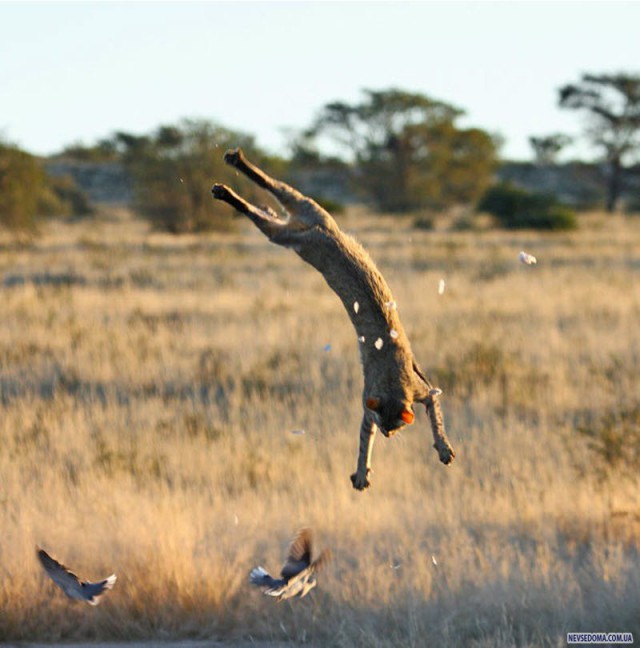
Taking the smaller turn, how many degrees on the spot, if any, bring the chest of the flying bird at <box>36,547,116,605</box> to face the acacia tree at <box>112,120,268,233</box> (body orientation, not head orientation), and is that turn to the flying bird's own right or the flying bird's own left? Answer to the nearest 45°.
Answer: approximately 90° to the flying bird's own right

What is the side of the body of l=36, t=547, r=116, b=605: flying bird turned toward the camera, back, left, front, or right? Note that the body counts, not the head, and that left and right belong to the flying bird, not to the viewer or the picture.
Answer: left

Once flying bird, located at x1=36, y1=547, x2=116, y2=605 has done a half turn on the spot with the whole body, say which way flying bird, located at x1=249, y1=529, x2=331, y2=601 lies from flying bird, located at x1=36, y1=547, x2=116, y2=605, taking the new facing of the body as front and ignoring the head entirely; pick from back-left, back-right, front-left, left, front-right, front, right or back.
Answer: front-right

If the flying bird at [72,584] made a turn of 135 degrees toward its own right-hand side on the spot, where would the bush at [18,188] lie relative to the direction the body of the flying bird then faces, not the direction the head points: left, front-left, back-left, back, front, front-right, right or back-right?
front-left
